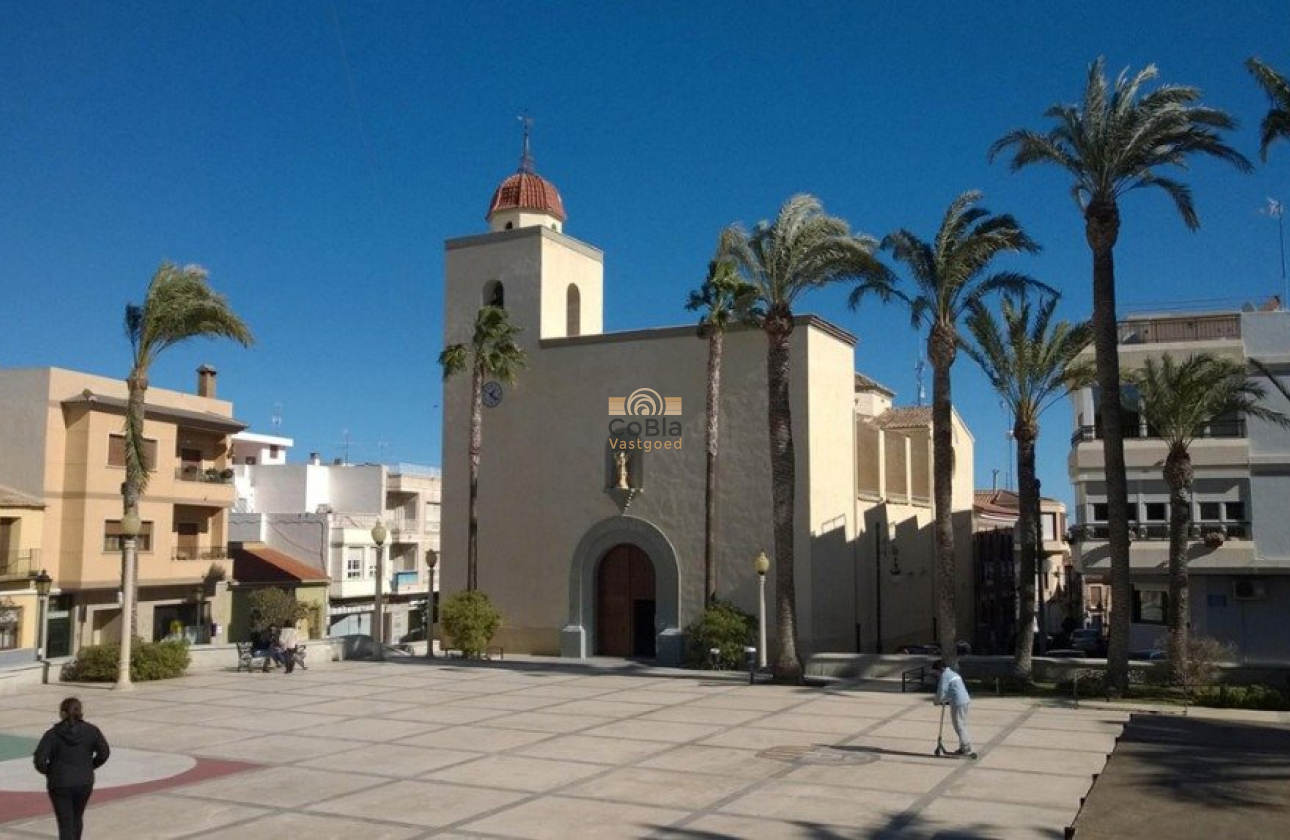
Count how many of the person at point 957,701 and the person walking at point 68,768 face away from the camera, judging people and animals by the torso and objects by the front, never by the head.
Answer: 1

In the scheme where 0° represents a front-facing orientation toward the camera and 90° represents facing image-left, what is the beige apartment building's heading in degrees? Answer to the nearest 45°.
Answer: approximately 315°

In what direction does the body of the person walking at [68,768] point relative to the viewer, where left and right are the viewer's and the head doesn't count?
facing away from the viewer

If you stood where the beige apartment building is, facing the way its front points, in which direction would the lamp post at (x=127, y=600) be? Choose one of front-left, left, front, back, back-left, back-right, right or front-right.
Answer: front-right

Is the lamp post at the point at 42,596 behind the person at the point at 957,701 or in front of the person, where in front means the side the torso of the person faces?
in front

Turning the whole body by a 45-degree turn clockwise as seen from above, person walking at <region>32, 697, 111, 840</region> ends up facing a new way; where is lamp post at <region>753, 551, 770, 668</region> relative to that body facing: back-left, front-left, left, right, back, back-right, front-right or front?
front

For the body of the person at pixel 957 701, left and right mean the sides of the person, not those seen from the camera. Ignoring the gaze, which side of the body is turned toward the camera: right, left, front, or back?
left

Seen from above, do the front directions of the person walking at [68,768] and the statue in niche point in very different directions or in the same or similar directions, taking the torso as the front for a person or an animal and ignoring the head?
very different directions

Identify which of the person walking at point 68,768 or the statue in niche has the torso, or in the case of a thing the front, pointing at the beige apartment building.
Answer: the person walking

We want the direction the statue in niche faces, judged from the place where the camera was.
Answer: facing the viewer

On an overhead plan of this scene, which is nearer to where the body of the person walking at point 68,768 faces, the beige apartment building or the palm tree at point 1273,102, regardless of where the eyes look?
the beige apartment building
